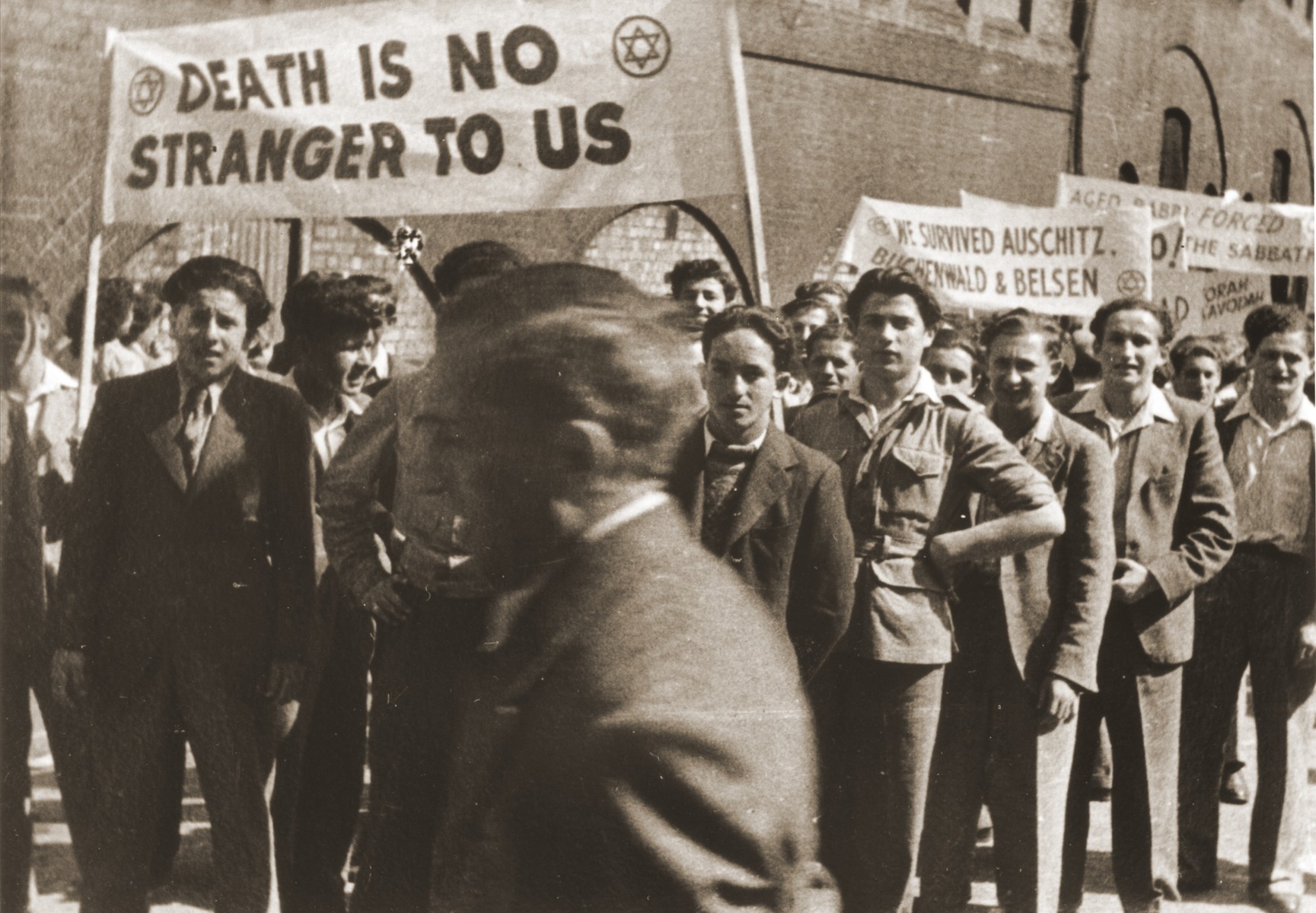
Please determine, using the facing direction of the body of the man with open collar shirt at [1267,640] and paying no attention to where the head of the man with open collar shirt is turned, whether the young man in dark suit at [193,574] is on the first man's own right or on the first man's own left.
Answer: on the first man's own right

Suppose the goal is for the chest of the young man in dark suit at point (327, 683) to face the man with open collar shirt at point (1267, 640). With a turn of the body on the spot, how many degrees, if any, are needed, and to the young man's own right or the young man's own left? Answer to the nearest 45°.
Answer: approximately 45° to the young man's own left

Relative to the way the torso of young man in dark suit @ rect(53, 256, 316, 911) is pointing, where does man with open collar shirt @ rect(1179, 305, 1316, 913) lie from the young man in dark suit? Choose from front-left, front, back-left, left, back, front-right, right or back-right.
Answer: left

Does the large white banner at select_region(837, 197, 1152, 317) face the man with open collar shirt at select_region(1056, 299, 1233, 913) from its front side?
yes

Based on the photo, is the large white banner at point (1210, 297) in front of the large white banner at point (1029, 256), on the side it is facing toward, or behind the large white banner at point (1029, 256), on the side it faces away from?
behind

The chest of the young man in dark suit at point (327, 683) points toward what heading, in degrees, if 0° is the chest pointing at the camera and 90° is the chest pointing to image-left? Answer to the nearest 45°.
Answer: approximately 315°

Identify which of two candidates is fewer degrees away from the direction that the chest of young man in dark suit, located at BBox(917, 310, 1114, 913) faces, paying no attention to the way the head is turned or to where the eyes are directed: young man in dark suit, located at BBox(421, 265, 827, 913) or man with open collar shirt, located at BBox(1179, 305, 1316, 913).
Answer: the young man in dark suit

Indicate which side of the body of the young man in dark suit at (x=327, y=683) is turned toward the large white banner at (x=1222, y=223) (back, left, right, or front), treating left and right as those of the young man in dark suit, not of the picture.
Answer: left

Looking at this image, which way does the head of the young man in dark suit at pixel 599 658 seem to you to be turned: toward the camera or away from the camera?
away from the camera
